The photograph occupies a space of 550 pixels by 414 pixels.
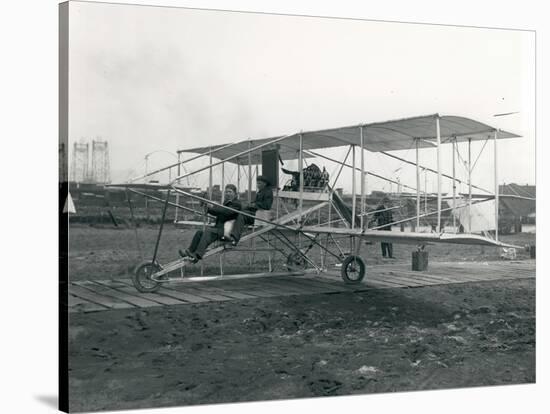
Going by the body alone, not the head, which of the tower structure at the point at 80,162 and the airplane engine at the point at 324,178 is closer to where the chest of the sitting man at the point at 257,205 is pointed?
the tower structure

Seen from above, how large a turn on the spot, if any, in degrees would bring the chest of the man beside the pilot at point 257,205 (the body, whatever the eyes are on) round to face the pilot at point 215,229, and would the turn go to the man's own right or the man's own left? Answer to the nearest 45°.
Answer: approximately 45° to the man's own left

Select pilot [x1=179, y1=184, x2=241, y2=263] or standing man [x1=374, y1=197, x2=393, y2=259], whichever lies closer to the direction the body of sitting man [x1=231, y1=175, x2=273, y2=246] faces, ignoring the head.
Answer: the pilot

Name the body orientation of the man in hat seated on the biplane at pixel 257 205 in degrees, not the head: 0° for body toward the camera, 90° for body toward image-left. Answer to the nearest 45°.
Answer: approximately 90°

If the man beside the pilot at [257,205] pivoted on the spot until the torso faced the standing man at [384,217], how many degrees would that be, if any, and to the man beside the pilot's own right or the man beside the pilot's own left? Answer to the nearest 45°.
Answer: approximately 180°
